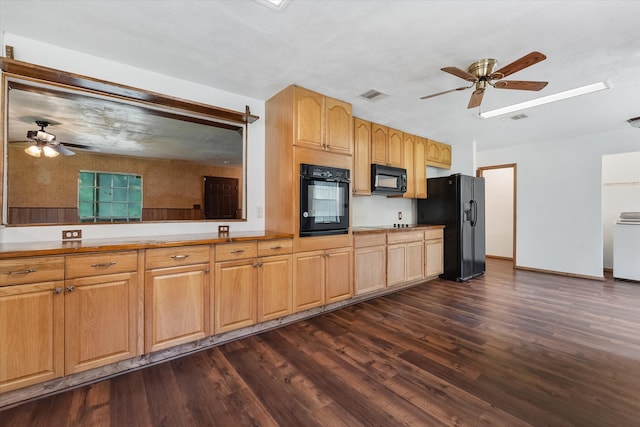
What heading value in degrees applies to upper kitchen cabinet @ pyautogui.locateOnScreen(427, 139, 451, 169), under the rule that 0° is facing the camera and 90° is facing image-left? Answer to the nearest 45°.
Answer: approximately 315°

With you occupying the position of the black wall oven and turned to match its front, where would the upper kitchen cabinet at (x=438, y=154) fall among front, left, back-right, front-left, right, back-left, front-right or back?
left

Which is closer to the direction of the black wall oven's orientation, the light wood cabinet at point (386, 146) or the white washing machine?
the white washing machine

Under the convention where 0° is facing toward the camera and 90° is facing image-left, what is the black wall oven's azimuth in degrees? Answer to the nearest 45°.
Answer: approximately 315°

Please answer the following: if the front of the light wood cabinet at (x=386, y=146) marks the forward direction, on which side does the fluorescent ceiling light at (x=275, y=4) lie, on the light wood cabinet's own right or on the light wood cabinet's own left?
on the light wood cabinet's own right

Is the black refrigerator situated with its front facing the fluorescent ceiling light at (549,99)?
yes
